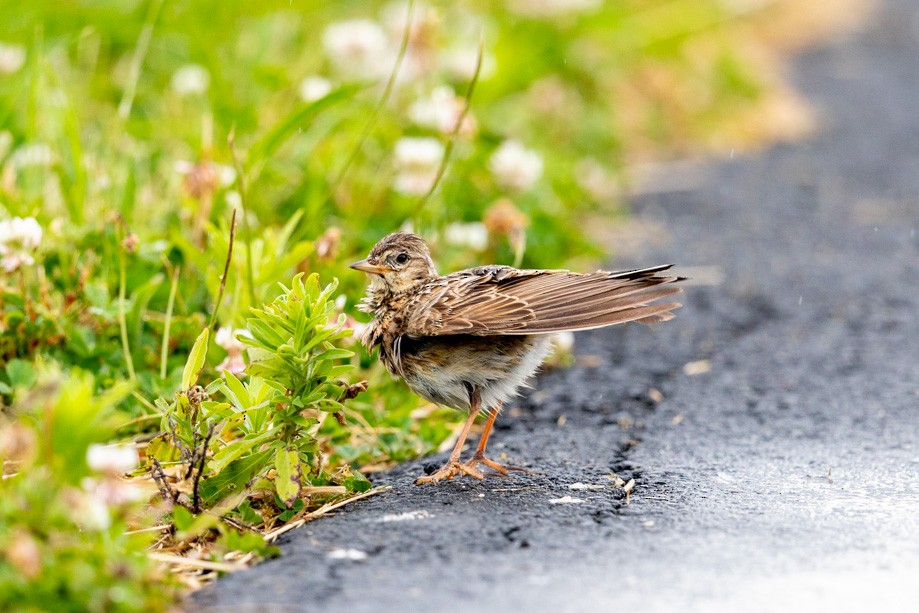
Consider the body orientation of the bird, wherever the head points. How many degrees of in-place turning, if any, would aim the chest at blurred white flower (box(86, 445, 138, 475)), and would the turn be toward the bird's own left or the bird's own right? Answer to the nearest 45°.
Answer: approximately 45° to the bird's own left

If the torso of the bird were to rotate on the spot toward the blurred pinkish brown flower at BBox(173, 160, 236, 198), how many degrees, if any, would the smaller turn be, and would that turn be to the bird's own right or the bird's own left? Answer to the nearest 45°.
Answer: approximately 45° to the bird's own right

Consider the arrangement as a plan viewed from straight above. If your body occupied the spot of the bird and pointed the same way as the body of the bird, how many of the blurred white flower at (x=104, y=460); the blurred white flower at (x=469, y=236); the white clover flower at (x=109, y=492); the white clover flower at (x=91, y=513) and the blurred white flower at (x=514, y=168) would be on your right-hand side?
2

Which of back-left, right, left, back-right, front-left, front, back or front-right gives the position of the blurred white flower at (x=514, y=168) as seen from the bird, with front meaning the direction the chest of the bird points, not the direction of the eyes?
right

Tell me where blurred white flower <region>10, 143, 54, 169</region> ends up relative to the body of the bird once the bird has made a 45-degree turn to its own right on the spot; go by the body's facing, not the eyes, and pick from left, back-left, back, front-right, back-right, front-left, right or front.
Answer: front

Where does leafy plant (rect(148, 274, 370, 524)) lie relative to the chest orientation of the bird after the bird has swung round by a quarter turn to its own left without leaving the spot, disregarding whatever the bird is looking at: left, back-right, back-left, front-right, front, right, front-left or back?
front-right

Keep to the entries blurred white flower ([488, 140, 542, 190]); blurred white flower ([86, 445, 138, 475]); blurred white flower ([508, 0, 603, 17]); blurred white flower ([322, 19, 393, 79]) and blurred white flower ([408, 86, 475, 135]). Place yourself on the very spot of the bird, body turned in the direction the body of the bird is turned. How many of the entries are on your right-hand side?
4

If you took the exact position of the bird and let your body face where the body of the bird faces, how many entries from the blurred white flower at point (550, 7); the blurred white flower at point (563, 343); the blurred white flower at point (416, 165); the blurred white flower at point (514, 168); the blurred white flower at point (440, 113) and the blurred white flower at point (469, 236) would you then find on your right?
6

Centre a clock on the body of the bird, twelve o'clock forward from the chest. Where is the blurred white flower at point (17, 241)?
The blurred white flower is roughly at 12 o'clock from the bird.

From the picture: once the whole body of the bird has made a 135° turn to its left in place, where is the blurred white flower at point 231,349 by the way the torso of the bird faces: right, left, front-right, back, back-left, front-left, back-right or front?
back-right

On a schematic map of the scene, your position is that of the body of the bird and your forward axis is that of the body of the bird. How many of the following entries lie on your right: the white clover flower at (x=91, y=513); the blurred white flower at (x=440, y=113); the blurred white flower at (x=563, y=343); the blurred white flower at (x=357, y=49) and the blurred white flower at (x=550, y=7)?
4

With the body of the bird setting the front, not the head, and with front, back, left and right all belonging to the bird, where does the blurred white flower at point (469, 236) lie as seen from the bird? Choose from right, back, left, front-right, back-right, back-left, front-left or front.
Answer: right

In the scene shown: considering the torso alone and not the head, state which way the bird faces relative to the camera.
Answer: to the viewer's left

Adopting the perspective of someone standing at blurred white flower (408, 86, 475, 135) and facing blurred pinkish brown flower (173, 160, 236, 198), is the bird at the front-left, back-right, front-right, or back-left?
front-left

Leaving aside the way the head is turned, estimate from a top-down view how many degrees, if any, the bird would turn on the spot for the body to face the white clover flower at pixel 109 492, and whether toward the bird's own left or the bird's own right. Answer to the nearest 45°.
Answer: approximately 45° to the bird's own left
